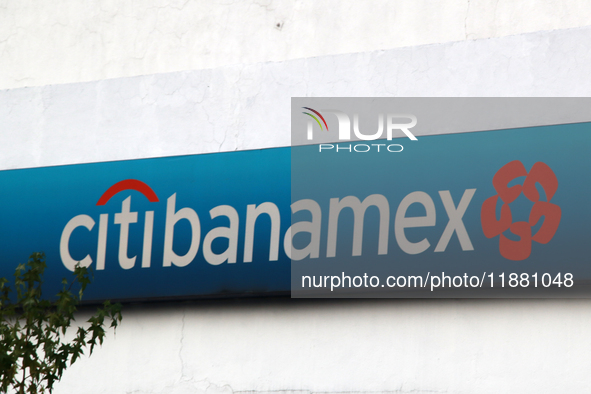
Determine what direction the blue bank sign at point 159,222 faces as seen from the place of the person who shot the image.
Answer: facing the viewer and to the left of the viewer

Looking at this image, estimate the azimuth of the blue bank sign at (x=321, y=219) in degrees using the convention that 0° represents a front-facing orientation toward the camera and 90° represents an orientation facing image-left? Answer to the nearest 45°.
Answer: approximately 45°
